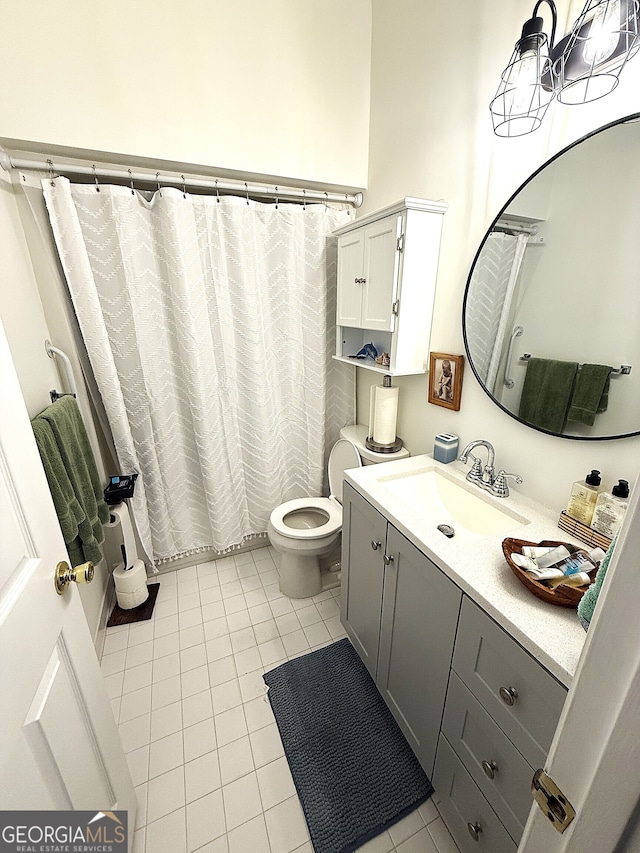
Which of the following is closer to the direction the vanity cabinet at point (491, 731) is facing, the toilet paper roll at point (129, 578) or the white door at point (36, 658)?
the white door

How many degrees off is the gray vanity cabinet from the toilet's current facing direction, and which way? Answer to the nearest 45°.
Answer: approximately 90° to its left

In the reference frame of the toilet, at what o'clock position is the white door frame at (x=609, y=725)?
The white door frame is roughly at 10 o'clock from the toilet.

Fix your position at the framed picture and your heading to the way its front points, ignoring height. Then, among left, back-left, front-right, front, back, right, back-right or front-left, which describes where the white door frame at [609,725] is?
front-left

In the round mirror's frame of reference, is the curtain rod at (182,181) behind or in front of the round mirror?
in front

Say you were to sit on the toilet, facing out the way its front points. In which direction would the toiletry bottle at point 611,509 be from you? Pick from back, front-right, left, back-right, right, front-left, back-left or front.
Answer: left

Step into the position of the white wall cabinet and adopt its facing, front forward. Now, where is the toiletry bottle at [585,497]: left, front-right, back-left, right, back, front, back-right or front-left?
left

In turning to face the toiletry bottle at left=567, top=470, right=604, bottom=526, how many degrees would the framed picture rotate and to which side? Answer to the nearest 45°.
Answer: approximately 90° to its left

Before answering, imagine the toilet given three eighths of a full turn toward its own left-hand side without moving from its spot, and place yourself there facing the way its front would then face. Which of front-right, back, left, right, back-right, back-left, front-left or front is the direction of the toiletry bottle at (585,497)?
front-right

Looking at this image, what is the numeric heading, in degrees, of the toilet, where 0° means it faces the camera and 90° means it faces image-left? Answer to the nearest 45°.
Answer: approximately 45°

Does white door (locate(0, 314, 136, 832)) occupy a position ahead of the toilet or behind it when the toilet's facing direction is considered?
ahead
